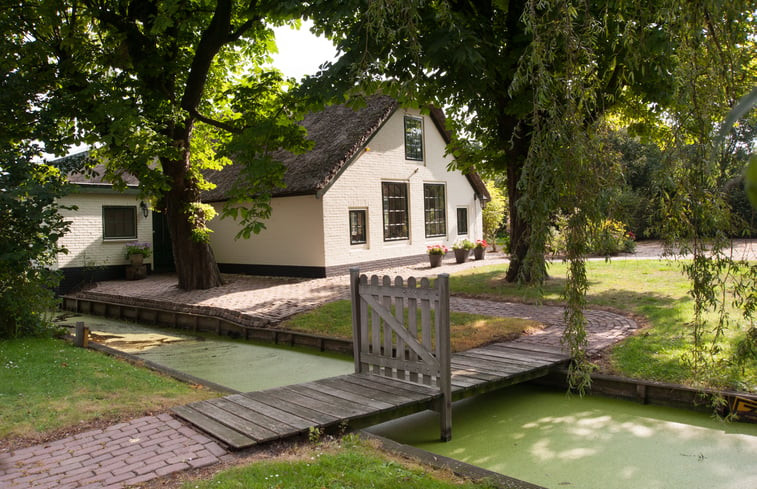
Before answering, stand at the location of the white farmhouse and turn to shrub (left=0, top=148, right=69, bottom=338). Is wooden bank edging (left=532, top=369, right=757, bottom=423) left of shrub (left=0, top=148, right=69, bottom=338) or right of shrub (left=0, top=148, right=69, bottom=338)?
left

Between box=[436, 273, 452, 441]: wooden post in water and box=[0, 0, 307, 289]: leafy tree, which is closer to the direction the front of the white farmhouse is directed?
the wooden post in water

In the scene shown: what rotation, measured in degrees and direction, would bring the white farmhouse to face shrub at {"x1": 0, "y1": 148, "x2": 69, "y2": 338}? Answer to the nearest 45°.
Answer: approximately 90° to its right

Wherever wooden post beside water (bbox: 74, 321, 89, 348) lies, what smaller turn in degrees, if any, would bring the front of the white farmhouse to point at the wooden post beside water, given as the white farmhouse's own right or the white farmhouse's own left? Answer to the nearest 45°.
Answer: approximately 90° to the white farmhouse's own right

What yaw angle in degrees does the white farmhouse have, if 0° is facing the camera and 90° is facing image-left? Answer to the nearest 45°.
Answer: approximately 315°

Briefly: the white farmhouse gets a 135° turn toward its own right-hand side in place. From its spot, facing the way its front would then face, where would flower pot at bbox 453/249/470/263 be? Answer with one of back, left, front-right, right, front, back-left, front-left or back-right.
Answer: back

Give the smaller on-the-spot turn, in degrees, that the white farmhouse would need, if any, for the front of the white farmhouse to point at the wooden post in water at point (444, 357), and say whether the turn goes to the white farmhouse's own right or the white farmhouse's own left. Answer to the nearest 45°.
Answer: approximately 45° to the white farmhouse's own right

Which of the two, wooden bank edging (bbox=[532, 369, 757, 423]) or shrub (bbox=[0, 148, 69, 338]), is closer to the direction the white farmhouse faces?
the wooden bank edging

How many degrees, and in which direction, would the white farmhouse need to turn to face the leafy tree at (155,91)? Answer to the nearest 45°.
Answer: approximately 90° to its right
